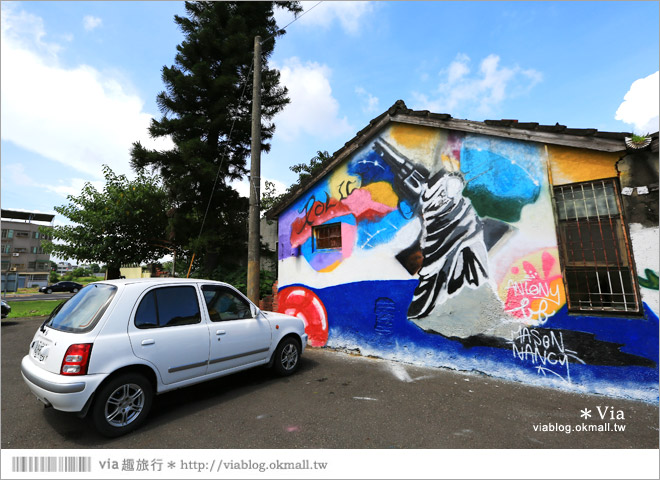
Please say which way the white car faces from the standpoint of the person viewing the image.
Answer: facing away from the viewer and to the right of the viewer

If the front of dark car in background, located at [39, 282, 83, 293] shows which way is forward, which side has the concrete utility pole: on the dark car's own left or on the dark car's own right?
on the dark car's own left

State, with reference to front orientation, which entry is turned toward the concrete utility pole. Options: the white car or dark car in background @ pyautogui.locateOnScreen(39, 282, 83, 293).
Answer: the white car

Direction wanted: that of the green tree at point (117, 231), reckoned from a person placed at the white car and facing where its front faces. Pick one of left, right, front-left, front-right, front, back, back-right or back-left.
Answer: front-left

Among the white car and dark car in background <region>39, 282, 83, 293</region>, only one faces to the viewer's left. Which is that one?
the dark car in background

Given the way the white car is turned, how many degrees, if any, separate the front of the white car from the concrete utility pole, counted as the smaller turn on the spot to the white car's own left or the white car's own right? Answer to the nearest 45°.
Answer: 0° — it already faces it

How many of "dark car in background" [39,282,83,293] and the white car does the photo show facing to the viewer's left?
1

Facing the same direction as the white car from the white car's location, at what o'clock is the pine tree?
The pine tree is roughly at 11 o'clock from the white car.

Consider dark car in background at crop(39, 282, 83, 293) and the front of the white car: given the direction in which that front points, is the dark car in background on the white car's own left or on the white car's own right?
on the white car's own left

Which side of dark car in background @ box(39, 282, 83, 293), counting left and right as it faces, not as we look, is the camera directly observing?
left
